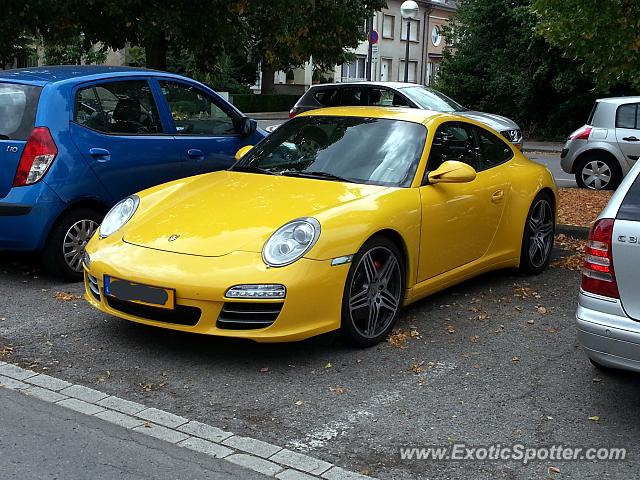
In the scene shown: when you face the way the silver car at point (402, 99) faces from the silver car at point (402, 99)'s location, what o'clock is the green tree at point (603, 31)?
The green tree is roughly at 12 o'clock from the silver car.

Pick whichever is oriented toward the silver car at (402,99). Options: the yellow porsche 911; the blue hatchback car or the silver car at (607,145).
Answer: the blue hatchback car

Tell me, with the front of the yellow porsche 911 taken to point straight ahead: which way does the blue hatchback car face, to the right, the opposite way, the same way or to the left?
the opposite way

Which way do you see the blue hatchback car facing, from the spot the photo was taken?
facing away from the viewer and to the right of the viewer

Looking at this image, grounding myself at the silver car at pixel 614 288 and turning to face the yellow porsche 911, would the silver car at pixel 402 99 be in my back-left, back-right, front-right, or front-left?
front-right

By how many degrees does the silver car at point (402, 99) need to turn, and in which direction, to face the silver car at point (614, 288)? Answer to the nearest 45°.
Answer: approximately 45° to its right

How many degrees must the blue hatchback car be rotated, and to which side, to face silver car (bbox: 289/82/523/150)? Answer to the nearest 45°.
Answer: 0° — it already faces it

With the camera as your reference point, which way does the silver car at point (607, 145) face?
facing to the right of the viewer

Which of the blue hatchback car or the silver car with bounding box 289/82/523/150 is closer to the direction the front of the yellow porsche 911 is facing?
the blue hatchback car

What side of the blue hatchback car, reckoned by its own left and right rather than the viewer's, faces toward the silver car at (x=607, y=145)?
front

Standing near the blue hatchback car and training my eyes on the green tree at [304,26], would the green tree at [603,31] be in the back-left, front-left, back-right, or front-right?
front-right

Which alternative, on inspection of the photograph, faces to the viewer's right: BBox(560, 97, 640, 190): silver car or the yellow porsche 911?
the silver car

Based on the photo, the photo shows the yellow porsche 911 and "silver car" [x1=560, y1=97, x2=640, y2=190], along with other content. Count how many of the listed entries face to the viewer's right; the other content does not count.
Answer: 1
